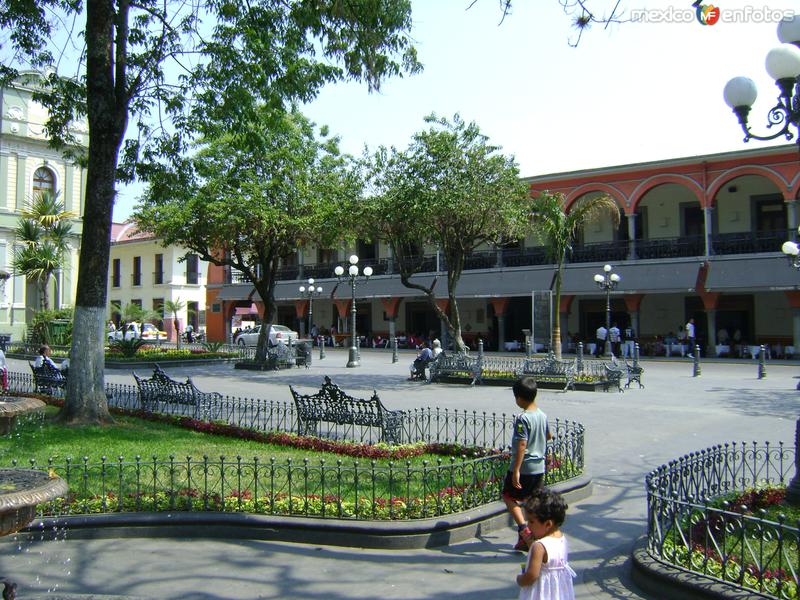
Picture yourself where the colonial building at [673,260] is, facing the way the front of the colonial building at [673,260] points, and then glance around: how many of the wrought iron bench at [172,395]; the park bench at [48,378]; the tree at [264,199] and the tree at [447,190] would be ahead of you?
4

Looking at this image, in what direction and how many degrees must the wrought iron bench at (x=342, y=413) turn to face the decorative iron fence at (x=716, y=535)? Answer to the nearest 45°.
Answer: approximately 90° to its right

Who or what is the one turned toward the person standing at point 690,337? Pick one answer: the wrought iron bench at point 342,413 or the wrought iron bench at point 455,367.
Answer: the wrought iron bench at point 342,413

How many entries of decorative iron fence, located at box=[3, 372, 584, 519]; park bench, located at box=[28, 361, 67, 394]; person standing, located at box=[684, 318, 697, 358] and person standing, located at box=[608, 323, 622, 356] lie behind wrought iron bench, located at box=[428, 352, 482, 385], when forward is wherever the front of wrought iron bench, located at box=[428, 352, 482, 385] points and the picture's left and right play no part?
2

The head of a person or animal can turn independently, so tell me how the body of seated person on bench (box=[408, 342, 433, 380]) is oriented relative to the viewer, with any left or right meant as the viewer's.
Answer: facing to the left of the viewer

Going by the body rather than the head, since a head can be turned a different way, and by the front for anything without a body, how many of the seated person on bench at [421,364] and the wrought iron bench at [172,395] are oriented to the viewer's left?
1

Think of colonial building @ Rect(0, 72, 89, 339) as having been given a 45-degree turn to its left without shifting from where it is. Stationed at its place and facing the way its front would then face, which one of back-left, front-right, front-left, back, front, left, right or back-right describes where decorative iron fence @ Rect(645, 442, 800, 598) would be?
right

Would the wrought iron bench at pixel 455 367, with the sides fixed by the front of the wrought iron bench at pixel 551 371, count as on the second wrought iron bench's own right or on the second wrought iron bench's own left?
on the second wrought iron bench's own right

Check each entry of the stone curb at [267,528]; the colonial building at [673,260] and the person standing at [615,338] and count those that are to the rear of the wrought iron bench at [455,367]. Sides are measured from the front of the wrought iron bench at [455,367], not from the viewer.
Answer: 2

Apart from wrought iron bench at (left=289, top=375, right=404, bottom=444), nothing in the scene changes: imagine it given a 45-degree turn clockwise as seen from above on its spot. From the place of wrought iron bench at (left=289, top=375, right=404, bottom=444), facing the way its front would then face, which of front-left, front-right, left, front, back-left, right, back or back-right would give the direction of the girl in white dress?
right

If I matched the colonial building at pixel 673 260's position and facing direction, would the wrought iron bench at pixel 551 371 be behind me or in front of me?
in front

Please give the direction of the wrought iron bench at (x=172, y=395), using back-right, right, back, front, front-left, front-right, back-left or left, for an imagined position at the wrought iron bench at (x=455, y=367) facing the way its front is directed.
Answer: front

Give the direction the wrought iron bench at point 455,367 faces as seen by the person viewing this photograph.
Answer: facing the viewer and to the left of the viewer

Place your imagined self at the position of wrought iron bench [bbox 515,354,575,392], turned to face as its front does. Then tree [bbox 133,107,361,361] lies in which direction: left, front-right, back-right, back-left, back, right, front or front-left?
back-right

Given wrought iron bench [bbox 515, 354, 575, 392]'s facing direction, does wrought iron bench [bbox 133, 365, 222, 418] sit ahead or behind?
ahead

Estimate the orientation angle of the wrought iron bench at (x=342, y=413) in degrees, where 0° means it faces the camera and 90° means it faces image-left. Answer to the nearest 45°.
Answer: approximately 225°

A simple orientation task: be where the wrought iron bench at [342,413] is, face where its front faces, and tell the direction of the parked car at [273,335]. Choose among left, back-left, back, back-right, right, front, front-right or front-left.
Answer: front-left

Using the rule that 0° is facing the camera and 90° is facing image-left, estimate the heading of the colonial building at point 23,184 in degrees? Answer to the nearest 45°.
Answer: approximately 315°

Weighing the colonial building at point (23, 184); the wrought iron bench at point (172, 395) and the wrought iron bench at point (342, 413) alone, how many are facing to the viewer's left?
0
